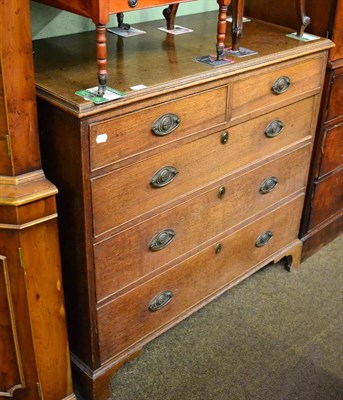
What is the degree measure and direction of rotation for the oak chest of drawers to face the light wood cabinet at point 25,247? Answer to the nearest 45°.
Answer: approximately 90° to its right

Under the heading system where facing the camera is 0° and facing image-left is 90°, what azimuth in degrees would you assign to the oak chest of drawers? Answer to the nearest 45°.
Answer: approximately 315°
